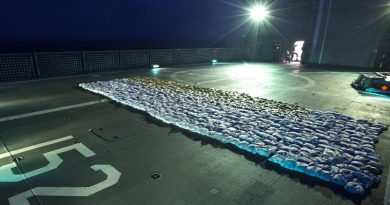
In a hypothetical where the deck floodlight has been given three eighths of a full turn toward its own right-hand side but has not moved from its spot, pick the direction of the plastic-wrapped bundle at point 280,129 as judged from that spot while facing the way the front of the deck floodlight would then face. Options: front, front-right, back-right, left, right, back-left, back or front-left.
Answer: back-left

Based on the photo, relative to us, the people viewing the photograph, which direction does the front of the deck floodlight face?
facing the viewer
